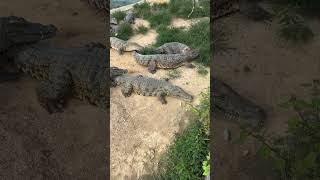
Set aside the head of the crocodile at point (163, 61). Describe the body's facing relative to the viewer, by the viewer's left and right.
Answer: facing to the right of the viewer

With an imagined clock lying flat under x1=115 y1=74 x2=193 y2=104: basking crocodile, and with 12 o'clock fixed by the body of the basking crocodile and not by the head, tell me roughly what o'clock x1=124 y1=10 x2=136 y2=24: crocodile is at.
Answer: The crocodile is roughly at 7 o'clock from the basking crocodile.

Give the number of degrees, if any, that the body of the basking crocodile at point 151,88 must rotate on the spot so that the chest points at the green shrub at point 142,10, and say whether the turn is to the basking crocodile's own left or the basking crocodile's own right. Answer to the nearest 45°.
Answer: approximately 135° to the basking crocodile's own left

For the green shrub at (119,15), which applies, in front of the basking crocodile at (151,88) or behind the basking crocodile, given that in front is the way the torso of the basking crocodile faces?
behind
